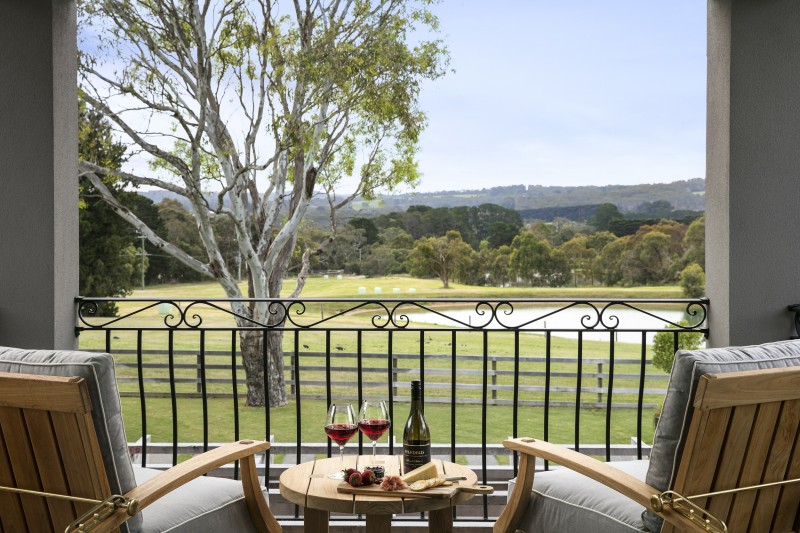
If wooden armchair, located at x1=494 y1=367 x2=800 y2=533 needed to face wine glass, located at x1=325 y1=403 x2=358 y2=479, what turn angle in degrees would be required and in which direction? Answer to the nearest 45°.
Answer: approximately 45° to its left

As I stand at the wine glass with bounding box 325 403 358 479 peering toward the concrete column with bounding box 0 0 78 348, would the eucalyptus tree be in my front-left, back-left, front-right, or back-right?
front-right

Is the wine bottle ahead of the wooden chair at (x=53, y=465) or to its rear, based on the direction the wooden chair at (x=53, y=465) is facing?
ahead

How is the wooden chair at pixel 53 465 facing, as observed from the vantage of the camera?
facing away from the viewer and to the right of the viewer

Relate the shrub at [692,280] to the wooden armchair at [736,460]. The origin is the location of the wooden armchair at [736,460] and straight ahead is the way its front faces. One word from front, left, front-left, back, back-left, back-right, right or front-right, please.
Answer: front-right

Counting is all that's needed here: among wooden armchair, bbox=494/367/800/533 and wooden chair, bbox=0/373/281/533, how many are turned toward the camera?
0

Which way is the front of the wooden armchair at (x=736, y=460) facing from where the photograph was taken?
facing away from the viewer and to the left of the viewer
